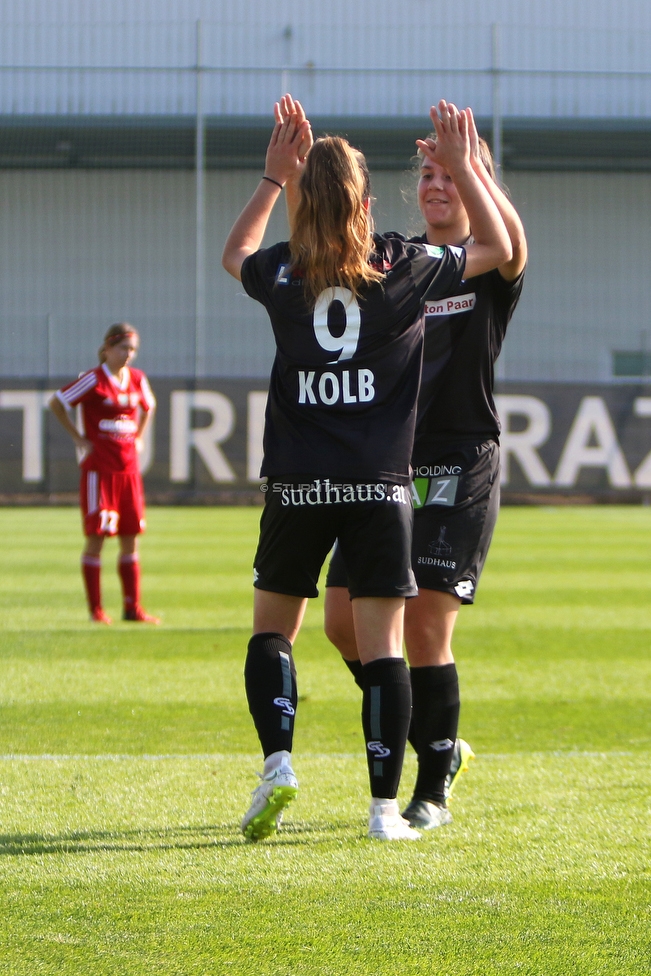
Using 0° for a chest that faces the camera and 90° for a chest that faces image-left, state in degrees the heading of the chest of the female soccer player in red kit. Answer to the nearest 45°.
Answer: approximately 315°

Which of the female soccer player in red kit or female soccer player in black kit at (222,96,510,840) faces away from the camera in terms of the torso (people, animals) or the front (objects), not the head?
the female soccer player in black kit

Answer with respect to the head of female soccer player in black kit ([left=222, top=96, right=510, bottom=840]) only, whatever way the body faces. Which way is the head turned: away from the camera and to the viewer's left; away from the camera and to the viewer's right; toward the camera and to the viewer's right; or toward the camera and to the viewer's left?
away from the camera and to the viewer's right

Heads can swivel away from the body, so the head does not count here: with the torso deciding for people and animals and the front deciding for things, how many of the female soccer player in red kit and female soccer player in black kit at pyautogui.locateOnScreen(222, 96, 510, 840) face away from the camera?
1

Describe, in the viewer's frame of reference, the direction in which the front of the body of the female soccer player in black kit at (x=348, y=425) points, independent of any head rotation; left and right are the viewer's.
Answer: facing away from the viewer

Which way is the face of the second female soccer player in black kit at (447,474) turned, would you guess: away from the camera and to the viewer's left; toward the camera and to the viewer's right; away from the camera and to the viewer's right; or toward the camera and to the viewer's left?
toward the camera and to the viewer's left

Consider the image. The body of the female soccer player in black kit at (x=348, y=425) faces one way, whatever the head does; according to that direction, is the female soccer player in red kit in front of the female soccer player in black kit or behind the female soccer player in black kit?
in front
